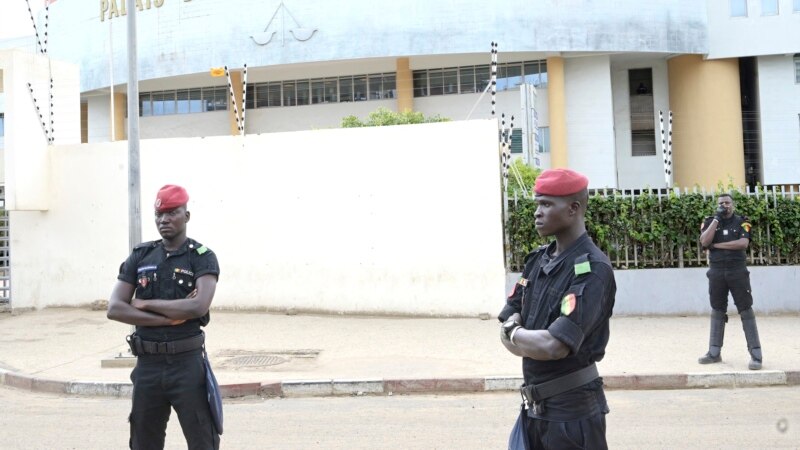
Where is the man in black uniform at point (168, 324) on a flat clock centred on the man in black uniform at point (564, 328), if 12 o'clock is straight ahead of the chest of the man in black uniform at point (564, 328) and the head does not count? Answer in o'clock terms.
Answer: the man in black uniform at point (168, 324) is roughly at 2 o'clock from the man in black uniform at point (564, 328).

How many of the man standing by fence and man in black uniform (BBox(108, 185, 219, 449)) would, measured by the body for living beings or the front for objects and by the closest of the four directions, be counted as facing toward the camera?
2

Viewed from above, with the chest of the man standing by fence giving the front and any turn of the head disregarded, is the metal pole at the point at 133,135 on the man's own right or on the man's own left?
on the man's own right

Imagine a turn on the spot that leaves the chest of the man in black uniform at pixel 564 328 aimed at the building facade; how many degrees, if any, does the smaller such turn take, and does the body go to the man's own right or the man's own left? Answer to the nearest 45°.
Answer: approximately 135° to the man's own right

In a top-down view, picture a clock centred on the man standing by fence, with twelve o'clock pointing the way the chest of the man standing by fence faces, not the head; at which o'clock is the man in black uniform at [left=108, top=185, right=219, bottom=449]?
The man in black uniform is roughly at 1 o'clock from the man standing by fence.

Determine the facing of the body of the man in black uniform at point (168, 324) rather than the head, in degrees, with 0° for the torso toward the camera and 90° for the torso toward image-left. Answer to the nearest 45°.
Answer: approximately 0°

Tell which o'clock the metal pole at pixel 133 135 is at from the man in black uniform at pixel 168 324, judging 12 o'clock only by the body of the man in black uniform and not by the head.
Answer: The metal pole is roughly at 6 o'clock from the man in black uniform.

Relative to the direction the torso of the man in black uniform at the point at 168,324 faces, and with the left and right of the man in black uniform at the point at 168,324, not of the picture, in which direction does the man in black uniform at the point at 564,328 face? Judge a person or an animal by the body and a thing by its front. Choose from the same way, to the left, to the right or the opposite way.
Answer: to the right

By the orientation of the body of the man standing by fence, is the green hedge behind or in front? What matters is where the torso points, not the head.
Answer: behind

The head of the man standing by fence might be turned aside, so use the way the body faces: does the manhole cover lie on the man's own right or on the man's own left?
on the man's own right
